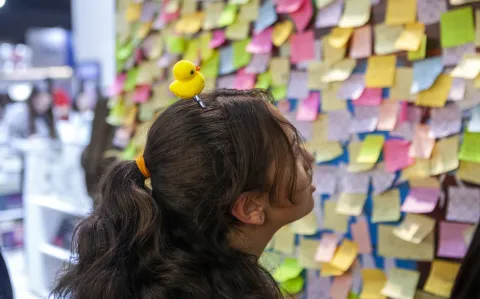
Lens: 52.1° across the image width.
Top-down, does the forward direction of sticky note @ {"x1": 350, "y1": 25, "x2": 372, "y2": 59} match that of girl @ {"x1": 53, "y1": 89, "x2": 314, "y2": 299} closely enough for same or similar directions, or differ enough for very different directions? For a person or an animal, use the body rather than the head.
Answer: very different directions

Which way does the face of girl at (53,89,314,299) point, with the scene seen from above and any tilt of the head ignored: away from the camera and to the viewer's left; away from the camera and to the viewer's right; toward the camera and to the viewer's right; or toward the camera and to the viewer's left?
away from the camera and to the viewer's right

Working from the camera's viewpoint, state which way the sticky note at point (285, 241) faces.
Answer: facing the viewer and to the left of the viewer

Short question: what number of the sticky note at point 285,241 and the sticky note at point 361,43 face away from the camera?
0

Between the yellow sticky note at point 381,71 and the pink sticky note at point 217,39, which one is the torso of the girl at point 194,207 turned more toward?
the yellow sticky note

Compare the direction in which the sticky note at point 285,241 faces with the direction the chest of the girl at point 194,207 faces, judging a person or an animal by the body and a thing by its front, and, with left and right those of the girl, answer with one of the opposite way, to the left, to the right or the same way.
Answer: the opposite way

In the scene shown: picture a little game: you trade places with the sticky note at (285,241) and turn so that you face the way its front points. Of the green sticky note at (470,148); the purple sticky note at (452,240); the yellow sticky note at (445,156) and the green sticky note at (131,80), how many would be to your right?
1
